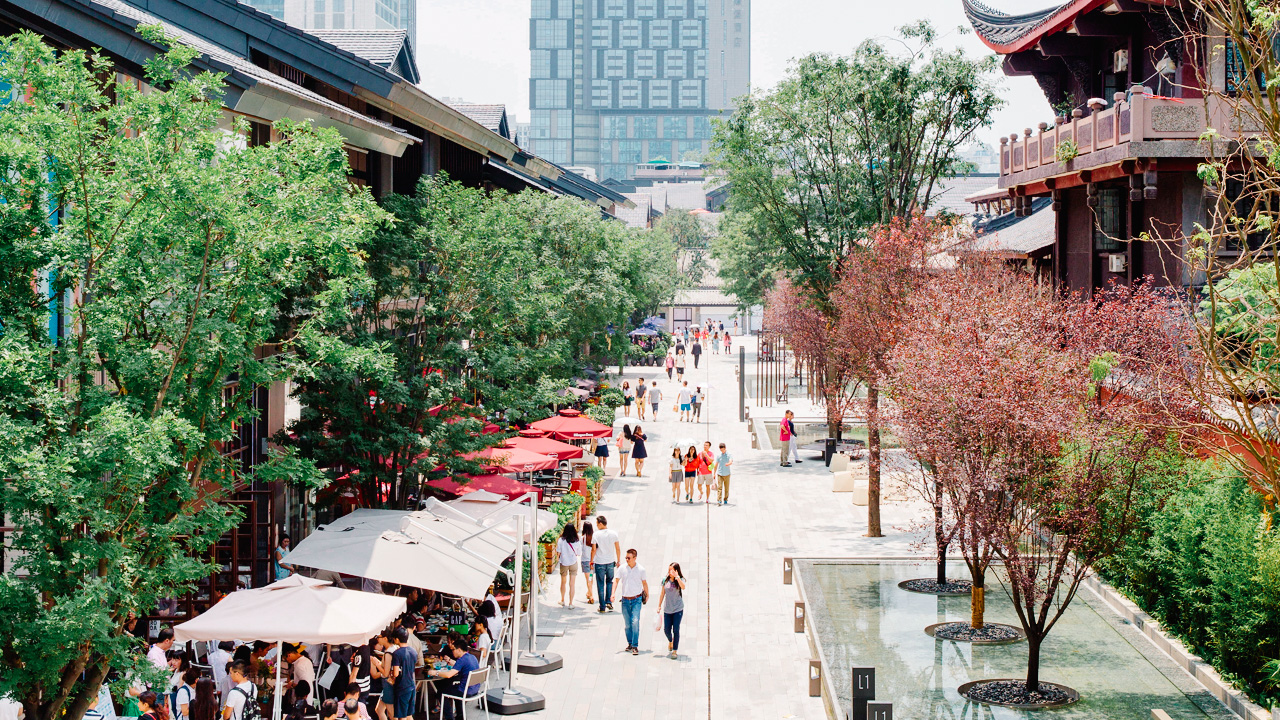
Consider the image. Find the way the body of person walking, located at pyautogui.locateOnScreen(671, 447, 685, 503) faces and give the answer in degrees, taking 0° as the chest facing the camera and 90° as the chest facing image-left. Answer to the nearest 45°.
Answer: approximately 0°

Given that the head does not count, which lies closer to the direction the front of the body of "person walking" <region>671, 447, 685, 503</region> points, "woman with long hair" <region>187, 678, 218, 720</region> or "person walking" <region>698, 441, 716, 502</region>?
the woman with long hair

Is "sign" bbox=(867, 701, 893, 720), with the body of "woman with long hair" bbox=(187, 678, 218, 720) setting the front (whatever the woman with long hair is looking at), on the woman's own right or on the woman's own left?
on the woman's own right

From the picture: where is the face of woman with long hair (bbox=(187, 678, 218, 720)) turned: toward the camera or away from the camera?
away from the camera
